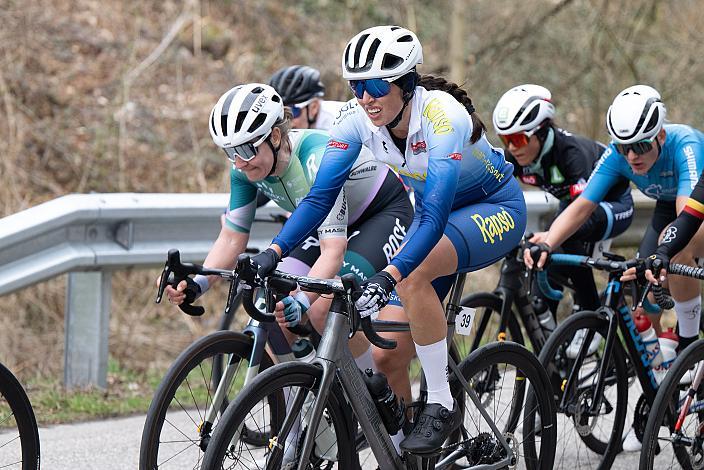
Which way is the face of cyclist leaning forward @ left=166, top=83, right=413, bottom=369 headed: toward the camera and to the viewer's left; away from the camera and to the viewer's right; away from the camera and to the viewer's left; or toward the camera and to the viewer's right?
toward the camera and to the viewer's left

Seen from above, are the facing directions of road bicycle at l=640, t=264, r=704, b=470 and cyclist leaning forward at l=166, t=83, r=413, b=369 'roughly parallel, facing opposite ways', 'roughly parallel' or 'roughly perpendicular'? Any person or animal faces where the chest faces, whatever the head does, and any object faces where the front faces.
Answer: roughly parallel

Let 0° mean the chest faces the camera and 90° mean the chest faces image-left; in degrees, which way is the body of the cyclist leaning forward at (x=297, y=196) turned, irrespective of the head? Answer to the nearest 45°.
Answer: approximately 45°

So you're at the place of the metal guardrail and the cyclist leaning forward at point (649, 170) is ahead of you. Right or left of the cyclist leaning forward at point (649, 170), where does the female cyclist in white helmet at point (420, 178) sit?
right

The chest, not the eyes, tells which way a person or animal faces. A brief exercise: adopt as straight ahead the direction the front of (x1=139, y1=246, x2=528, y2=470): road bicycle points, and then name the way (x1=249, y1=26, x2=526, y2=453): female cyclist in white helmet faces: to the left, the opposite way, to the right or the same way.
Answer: the same way

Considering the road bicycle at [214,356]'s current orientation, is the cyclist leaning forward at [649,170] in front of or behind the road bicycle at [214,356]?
behind

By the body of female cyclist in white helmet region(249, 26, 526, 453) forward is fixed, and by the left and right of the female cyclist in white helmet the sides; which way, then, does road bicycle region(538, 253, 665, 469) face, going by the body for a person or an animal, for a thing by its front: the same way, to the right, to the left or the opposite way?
the same way

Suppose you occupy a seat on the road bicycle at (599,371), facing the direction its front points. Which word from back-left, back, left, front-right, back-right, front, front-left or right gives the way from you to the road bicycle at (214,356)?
front

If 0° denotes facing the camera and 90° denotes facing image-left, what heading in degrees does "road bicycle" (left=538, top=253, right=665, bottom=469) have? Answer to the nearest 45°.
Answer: approximately 45°

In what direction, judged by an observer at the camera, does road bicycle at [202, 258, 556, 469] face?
facing the viewer and to the left of the viewer

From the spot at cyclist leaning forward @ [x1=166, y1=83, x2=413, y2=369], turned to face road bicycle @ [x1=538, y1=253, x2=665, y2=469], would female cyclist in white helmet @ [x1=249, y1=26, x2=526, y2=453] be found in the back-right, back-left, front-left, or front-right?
front-right

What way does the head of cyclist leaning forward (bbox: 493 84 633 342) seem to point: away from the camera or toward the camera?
toward the camera

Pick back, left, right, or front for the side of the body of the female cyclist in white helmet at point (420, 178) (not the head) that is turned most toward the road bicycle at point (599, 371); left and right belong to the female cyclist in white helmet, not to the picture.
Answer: back

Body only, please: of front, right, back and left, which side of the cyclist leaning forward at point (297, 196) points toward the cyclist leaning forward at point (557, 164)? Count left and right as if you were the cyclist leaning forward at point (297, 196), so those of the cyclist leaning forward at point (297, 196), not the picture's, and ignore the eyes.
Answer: back

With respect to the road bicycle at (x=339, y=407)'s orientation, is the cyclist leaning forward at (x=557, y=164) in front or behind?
behind

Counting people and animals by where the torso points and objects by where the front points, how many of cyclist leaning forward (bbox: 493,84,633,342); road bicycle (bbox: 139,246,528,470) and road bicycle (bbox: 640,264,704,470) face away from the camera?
0

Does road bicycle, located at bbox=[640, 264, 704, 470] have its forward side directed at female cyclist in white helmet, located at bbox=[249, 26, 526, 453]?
no
